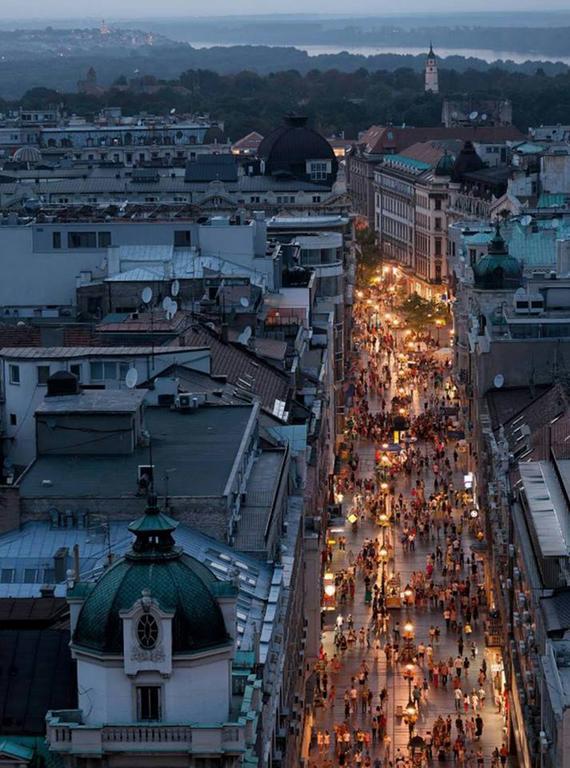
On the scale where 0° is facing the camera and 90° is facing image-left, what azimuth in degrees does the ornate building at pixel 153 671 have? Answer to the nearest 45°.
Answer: approximately 0°
